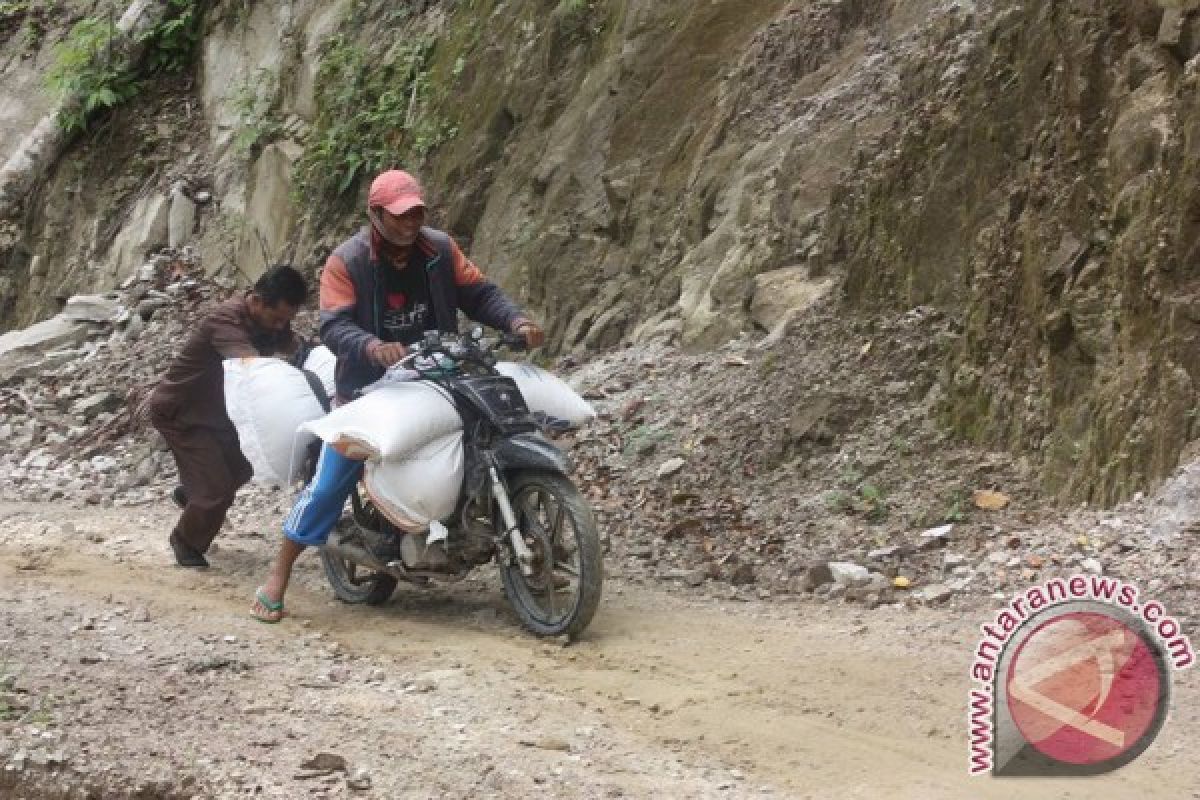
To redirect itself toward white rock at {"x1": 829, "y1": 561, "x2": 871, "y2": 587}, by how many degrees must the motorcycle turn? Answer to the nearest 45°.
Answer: approximately 45° to its left

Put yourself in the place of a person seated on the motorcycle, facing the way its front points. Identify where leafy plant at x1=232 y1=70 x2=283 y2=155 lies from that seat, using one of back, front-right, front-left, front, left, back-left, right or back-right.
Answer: back-left

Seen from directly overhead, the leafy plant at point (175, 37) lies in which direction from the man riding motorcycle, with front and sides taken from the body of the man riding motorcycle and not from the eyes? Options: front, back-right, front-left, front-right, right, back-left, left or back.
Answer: back-left

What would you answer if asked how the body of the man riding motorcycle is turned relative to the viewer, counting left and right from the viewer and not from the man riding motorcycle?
facing the viewer and to the right of the viewer

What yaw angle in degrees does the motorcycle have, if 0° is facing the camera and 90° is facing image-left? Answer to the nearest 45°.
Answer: approximately 315°

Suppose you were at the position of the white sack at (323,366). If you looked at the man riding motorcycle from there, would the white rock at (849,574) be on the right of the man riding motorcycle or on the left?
left

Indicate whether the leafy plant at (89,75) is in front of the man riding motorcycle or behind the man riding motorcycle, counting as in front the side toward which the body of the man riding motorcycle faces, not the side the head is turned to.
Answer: behind

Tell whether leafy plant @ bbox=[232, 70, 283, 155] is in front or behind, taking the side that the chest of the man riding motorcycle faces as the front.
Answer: behind

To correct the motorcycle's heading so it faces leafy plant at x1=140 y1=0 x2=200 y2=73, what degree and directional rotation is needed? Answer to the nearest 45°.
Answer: approximately 135° to its left

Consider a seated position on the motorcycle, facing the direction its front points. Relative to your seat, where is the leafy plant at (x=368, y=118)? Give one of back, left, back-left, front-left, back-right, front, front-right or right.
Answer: back-left
